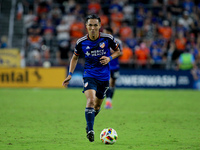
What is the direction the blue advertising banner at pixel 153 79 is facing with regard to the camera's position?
facing the viewer

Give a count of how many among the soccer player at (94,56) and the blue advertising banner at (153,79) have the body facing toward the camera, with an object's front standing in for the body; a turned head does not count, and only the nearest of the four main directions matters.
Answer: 2

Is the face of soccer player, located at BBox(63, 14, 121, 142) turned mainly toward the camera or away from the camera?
toward the camera

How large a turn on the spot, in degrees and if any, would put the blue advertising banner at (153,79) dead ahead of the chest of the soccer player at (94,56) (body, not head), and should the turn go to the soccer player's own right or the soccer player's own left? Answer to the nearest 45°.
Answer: approximately 180°

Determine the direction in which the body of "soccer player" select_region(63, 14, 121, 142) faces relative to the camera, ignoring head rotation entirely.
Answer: toward the camera

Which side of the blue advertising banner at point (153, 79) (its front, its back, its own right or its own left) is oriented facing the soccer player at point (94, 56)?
front

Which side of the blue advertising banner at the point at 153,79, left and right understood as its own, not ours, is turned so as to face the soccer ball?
front

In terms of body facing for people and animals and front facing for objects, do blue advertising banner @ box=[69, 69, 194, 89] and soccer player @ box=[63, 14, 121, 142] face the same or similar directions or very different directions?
same or similar directions
